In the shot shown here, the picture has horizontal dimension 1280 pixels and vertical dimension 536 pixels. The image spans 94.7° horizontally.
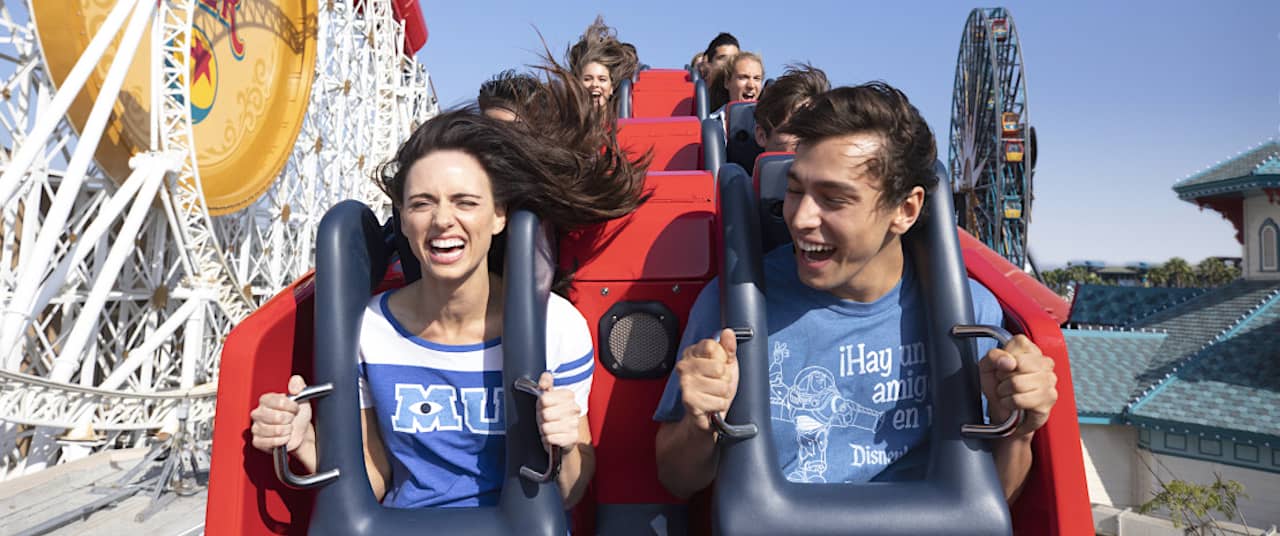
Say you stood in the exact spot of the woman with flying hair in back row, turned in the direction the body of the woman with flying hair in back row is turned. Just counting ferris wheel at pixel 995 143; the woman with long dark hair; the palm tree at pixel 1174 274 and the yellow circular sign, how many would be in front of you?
1

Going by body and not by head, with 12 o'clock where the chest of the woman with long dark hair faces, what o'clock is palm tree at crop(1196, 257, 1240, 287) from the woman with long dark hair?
The palm tree is roughly at 8 o'clock from the woman with long dark hair.

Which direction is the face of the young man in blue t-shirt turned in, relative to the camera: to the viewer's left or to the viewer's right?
to the viewer's left

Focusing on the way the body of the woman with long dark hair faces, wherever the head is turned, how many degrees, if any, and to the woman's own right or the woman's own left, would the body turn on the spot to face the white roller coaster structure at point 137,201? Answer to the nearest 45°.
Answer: approximately 135° to the woman's own right

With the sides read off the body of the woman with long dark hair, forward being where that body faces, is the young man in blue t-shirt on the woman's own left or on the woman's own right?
on the woman's own left

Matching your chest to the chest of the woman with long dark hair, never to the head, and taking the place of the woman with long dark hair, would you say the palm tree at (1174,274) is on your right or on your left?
on your left

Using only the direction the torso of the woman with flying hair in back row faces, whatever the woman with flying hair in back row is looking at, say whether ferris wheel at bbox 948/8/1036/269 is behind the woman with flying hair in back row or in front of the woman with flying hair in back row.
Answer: behind

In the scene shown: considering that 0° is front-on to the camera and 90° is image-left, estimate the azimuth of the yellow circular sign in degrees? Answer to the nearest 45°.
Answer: approximately 315°

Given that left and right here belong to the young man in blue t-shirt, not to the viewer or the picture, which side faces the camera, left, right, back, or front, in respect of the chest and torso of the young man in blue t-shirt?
front

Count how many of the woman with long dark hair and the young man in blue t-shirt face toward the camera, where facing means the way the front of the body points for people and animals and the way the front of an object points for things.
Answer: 2

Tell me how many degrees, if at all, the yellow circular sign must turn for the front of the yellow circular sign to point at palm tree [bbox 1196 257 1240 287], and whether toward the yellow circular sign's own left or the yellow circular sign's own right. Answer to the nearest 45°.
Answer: approximately 45° to the yellow circular sign's own left

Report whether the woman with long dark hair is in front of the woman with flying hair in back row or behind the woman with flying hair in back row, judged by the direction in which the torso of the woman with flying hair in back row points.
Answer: in front

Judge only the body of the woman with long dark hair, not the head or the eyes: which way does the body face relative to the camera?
toward the camera
